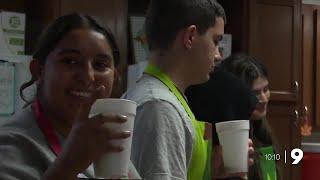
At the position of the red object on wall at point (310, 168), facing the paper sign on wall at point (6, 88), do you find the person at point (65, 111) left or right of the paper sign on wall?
left

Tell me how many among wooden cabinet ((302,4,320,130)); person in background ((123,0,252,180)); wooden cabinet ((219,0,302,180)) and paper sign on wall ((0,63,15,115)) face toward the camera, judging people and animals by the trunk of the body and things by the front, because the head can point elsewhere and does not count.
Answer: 3

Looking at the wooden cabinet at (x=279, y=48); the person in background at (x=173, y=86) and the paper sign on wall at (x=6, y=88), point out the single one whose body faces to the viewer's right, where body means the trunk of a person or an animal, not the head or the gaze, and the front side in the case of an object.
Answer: the person in background

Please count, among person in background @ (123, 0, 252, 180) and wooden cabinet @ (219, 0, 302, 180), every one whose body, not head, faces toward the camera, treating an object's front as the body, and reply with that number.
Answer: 1

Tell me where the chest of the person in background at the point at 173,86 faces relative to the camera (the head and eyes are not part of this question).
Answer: to the viewer's right

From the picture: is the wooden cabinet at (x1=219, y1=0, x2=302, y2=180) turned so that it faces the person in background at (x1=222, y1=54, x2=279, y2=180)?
yes

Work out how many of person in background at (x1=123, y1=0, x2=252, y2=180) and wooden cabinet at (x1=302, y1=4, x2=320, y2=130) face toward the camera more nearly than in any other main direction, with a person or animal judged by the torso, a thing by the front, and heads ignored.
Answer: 1
